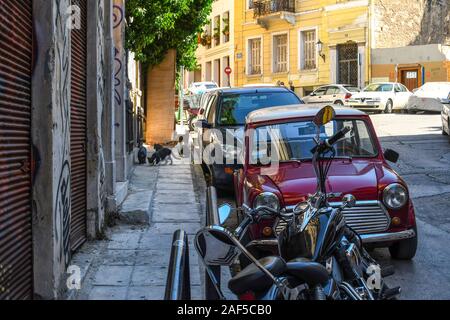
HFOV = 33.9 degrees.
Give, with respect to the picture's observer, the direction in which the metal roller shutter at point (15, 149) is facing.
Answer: facing to the right of the viewer

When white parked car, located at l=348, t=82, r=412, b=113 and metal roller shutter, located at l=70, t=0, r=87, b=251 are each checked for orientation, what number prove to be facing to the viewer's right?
1

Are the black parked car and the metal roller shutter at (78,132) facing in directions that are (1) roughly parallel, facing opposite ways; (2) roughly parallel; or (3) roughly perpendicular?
roughly perpendicular

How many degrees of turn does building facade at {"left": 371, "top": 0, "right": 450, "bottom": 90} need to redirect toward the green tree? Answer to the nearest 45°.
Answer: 0° — it already faces it

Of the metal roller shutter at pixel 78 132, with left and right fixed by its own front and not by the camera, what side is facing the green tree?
left

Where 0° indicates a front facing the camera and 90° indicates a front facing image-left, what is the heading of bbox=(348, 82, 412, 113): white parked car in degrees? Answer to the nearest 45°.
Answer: approximately 45°

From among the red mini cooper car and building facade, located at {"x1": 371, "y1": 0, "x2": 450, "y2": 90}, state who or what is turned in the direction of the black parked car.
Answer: the building facade

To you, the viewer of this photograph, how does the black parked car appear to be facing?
facing the viewer

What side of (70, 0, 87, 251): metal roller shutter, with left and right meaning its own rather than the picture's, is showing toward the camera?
right

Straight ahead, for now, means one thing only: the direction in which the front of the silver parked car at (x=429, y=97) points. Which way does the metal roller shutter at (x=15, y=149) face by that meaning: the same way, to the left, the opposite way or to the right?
the opposite way

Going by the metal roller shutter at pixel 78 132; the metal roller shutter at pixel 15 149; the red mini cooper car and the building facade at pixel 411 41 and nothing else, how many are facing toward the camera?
2

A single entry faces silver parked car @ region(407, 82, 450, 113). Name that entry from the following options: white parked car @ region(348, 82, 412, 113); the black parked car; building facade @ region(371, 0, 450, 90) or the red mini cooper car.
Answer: the building facade

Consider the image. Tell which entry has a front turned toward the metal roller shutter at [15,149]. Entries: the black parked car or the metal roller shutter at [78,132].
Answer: the black parked car

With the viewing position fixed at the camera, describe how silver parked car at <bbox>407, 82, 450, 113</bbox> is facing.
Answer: facing the viewer and to the left of the viewer

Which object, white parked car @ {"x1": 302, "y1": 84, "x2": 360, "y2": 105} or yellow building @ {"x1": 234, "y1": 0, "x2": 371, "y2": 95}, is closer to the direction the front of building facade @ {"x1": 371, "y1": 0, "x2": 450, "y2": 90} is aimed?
the white parked car

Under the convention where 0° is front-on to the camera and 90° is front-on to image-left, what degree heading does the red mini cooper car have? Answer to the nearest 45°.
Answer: approximately 0°

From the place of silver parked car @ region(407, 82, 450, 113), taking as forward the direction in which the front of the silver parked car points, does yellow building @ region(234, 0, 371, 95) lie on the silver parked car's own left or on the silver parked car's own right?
on the silver parked car's own right

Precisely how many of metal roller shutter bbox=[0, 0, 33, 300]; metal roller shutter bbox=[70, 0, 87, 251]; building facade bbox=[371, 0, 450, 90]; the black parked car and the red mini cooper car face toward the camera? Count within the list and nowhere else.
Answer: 3

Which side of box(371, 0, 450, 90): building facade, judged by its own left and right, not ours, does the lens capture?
front

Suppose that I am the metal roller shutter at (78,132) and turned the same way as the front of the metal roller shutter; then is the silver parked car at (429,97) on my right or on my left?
on my left

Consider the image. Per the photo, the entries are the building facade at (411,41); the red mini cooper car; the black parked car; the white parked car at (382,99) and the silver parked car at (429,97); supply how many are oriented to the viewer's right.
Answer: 0

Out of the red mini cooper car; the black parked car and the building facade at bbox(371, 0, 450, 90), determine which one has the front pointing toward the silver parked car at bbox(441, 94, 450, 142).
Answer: the building facade
